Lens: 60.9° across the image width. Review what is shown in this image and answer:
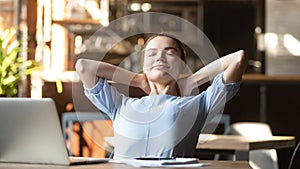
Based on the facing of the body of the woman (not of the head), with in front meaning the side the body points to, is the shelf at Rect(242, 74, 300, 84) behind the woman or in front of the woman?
behind

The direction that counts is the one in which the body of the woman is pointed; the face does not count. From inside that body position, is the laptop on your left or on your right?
on your right

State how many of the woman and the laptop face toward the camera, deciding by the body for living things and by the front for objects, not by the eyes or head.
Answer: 1

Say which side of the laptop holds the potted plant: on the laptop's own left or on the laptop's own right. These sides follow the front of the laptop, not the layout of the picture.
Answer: on the laptop's own left

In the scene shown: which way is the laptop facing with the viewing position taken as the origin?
facing away from the viewer and to the right of the viewer
